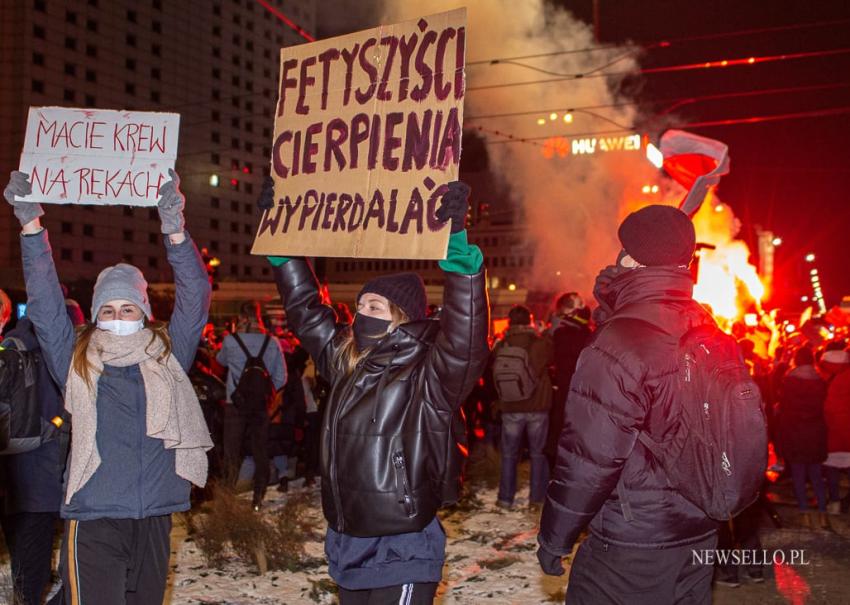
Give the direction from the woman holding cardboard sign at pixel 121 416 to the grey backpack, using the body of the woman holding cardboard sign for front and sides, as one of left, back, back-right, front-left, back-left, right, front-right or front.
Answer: back-left

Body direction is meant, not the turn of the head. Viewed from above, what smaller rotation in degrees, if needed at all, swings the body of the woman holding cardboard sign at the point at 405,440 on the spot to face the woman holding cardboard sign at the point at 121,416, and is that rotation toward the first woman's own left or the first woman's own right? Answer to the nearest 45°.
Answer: approximately 45° to the first woman's own right

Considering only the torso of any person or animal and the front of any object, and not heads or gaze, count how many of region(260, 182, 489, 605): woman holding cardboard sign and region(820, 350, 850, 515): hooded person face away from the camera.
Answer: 1

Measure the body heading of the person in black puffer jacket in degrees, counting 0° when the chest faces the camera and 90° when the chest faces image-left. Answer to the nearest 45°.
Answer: approximately 135°

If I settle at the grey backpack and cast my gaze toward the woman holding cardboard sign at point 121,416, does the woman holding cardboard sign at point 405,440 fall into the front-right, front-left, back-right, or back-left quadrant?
front-left

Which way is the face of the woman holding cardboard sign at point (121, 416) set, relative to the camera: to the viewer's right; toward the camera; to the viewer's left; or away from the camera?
toward the camera

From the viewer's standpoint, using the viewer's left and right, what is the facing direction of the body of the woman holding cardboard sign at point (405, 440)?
facing the viewer and to the left of the viewer

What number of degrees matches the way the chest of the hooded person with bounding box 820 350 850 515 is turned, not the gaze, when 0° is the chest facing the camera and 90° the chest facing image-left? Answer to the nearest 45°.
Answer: approximately 180°

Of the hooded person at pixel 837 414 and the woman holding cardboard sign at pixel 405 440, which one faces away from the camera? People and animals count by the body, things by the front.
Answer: the hooded person

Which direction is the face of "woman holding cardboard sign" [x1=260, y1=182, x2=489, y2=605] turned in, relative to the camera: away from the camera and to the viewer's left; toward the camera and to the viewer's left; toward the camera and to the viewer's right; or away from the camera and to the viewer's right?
toward the camera and to the viewer's left

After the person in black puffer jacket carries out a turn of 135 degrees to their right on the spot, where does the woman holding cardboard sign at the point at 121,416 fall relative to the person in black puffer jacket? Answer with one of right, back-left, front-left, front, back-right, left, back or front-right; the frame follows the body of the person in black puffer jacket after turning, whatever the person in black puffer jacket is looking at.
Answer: back

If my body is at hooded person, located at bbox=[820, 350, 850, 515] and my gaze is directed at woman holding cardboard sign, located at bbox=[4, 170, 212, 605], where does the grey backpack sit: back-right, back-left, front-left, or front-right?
front-right

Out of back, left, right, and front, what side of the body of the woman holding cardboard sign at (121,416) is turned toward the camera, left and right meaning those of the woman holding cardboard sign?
front

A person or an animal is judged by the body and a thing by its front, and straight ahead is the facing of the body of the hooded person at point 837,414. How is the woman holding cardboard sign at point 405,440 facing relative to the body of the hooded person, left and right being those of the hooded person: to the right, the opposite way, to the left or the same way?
the opposite way

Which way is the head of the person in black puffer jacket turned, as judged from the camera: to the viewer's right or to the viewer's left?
to the viewer's left

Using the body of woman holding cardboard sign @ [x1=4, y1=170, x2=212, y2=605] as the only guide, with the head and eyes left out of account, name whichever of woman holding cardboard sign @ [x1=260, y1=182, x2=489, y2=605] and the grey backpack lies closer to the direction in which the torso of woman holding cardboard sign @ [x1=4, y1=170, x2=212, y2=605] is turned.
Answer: the woman holding cardboard sign

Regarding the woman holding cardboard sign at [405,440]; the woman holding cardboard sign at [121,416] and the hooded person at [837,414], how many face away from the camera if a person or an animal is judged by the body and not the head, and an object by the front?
1
